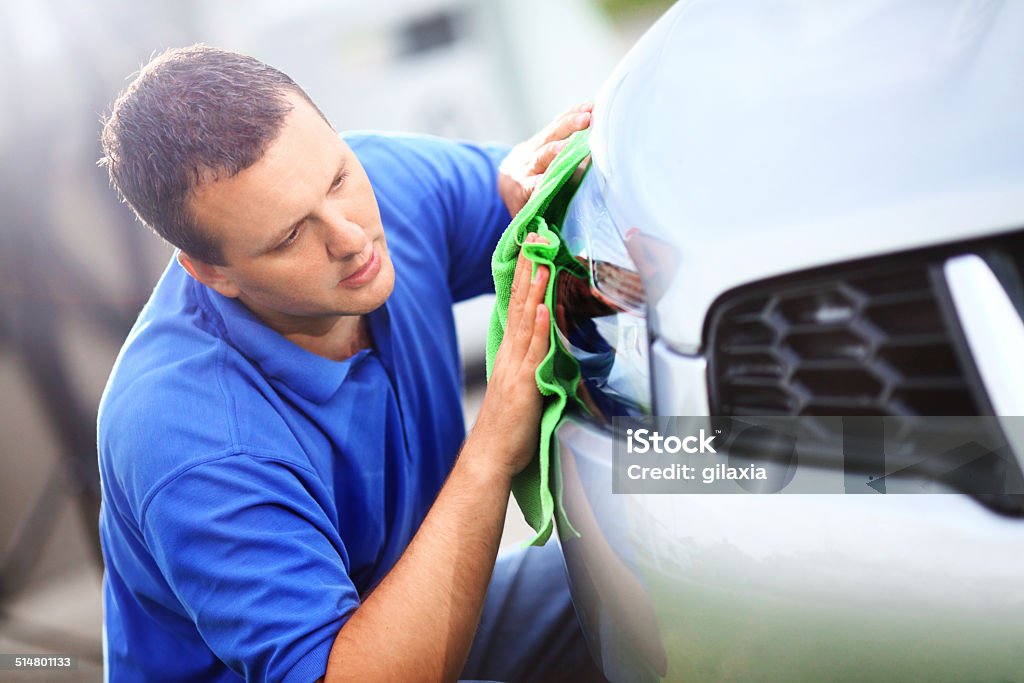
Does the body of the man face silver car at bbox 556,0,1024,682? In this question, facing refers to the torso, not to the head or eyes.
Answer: yes

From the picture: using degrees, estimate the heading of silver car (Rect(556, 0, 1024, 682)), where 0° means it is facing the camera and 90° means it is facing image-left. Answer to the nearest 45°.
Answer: approximately 45°

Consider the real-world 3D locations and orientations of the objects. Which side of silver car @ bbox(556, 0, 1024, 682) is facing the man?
right

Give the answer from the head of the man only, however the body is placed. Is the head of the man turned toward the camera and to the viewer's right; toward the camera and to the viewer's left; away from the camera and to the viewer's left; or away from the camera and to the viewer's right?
toward the camera and to the viewer's right

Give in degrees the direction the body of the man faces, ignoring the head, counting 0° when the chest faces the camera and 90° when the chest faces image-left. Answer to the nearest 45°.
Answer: approximately 315°
